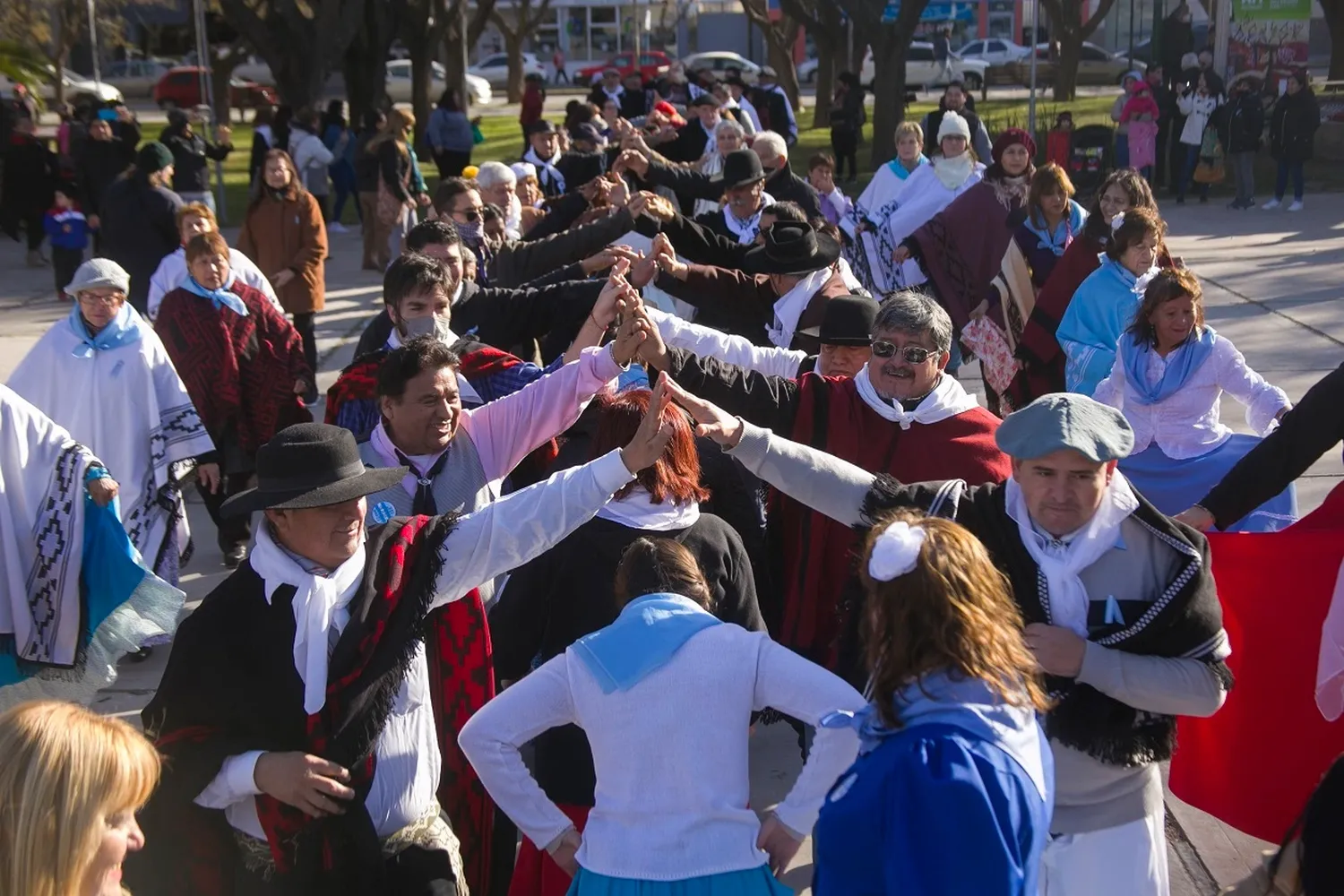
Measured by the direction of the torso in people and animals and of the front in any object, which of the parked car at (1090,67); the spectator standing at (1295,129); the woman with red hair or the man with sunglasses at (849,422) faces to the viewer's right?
the parked car

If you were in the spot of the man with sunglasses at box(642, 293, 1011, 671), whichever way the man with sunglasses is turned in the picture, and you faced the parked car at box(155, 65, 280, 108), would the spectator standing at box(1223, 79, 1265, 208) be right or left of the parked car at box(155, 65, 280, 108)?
right

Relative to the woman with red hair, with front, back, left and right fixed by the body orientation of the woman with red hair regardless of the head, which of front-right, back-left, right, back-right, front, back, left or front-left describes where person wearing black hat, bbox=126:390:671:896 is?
back-left

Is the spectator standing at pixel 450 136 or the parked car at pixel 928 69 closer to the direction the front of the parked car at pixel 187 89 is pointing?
the parked car

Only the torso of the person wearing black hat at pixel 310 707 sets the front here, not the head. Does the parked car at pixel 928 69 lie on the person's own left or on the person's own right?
on the person's own left

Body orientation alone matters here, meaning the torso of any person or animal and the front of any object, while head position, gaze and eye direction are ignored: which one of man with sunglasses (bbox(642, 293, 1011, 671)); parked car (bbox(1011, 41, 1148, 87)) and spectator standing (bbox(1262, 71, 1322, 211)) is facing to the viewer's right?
the parked car

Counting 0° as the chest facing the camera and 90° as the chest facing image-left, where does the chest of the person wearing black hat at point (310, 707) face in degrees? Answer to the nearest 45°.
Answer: approximately 315°

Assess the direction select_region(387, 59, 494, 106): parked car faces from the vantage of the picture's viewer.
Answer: facing to the right of the viewer

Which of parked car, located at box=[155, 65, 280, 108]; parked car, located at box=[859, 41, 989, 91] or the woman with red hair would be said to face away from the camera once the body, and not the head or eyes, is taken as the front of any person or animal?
the woman with red hair
